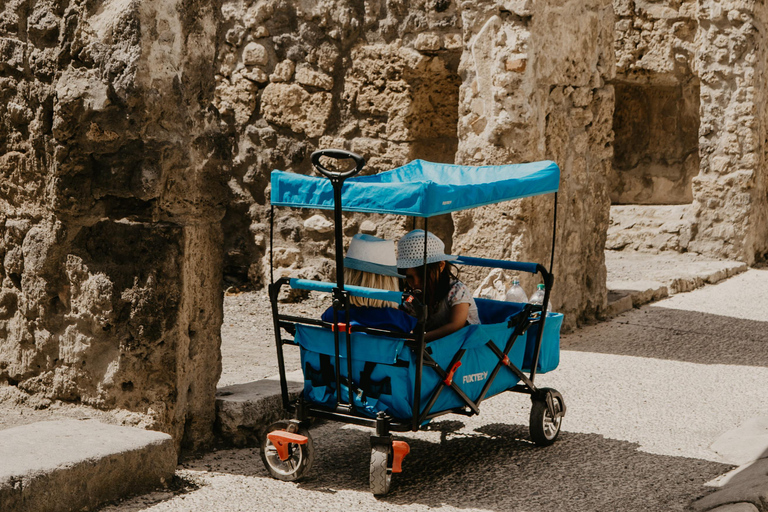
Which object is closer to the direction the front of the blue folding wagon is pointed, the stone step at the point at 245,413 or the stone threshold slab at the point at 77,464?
the stone threshold slab

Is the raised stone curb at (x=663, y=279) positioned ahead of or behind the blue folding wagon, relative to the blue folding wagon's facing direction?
behind

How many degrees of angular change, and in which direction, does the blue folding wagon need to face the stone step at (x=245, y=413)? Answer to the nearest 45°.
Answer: approximately 90° to its right

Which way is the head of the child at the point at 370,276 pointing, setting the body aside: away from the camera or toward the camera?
away from the camera

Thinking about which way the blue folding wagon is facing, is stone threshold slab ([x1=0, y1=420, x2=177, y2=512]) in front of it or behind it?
in front

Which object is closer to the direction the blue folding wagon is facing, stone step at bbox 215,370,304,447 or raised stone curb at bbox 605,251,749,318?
the stone step

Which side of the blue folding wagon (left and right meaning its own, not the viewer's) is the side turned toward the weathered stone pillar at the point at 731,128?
back
